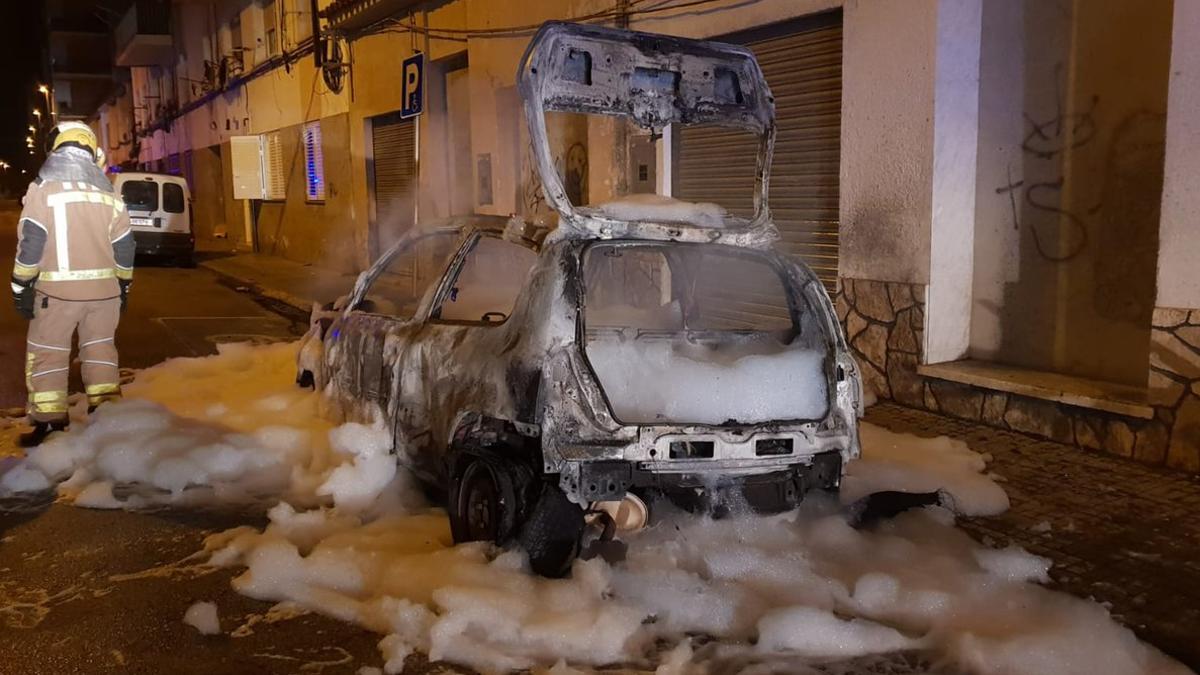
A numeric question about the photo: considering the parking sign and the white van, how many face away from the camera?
1

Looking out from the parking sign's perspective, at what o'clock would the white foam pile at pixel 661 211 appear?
The white foam pile is roughly at 10 o'clock from the parking sign.

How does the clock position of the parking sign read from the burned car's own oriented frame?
The parking sign is roughly at 1 o'clock from the burned car.

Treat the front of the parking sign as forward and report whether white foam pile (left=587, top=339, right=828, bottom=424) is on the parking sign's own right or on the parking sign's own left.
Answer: on the parking sign's own left

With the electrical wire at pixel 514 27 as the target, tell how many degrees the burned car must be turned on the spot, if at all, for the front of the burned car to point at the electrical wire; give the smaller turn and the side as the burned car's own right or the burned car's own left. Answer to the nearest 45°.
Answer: approximately 45° to the burned car's own right

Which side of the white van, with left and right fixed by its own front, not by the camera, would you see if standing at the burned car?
back

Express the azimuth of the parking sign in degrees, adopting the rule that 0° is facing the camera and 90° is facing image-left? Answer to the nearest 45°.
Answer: approximately 45°

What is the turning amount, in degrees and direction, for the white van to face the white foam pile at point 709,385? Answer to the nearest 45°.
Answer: approximately 180°

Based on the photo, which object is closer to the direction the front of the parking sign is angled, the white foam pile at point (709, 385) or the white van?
the white foam pile

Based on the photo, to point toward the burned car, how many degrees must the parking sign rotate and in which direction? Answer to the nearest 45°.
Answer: approximately 45° to its left

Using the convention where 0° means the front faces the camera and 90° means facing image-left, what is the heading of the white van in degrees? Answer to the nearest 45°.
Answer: approximately 180°

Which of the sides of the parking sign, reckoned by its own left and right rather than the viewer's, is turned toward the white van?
right

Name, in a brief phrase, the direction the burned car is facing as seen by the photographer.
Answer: facing away from the viewer and to the left of the viewer

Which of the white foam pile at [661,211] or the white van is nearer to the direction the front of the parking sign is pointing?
the white foam pile

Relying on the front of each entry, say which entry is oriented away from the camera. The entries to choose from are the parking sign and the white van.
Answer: the white van
